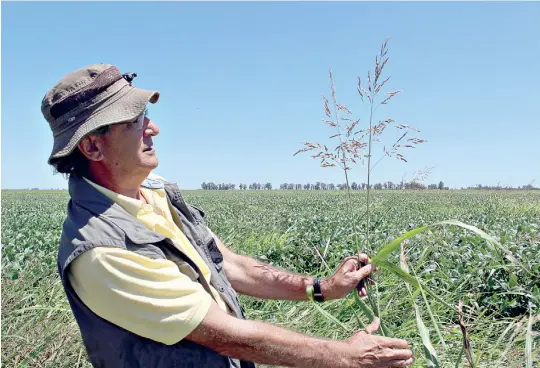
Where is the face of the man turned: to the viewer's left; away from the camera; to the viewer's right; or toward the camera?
to the viewer's right

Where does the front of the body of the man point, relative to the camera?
to the viewer's right
